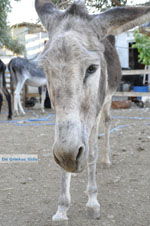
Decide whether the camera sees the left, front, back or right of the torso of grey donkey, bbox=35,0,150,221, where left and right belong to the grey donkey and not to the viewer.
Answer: front
